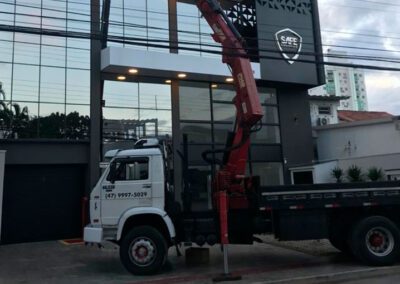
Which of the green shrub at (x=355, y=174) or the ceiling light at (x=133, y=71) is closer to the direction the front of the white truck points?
the ceiling light

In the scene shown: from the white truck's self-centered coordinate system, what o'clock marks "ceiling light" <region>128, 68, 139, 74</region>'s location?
The ceiling light is roughly at 2 o'clock from the white truck.

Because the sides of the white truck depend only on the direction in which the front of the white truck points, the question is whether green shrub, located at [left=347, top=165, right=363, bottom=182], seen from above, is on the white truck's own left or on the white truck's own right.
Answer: on the white truck's own right

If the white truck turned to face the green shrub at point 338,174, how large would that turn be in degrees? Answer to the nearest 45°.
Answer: approximately 135° to its right

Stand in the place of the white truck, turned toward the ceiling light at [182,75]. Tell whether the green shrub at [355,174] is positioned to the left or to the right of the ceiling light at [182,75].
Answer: right

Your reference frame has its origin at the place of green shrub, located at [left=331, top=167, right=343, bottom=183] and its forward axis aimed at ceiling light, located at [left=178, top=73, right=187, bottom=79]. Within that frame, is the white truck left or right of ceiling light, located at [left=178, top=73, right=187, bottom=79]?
left

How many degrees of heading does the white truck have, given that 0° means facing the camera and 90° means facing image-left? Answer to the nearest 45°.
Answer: approximately 90°

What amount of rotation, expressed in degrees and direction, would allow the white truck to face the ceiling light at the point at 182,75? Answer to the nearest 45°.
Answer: approximately 90° to its right
